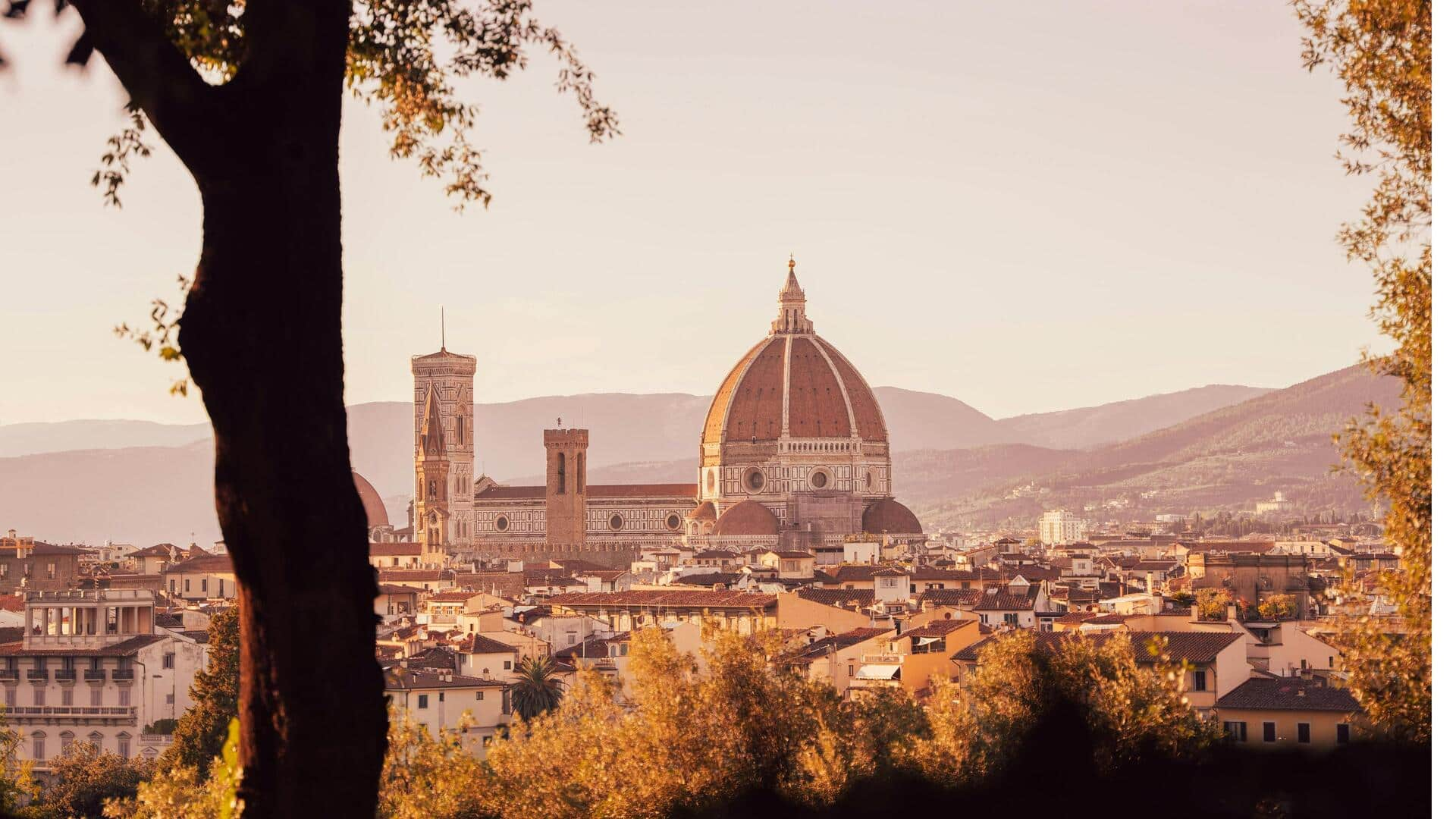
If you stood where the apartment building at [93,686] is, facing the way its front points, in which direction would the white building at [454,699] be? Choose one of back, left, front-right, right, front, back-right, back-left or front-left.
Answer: front-left

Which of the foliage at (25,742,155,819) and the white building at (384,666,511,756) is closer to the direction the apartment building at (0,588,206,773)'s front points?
the foliage

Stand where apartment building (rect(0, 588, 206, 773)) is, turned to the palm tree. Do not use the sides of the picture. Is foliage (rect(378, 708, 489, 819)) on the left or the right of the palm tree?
right

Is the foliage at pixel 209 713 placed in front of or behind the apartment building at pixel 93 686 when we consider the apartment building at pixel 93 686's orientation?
in front

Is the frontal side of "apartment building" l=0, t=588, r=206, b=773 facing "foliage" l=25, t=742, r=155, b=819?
yes

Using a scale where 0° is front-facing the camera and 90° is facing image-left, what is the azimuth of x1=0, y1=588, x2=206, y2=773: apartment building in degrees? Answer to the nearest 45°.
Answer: approximately 0°
